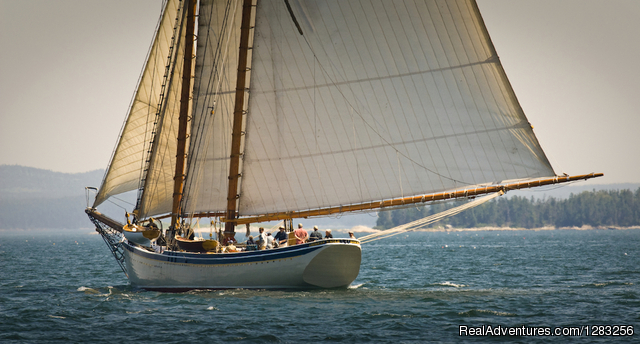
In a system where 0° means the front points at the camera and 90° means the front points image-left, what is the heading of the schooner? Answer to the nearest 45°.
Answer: approximately 135°
